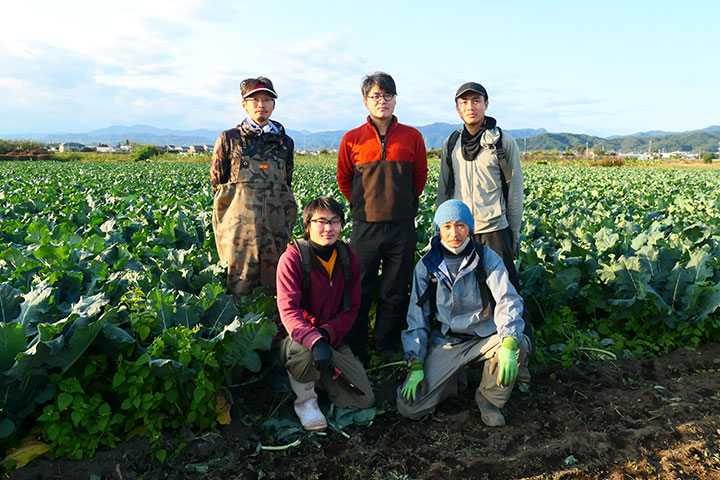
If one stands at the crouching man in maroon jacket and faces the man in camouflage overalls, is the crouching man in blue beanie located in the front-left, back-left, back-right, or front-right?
back-right

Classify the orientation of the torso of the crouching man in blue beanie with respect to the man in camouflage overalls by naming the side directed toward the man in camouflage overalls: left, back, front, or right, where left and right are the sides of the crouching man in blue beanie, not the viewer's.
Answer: right

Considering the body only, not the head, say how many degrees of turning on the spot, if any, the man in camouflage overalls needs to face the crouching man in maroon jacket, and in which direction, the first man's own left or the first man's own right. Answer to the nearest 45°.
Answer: approximately 45° to the first man's own left

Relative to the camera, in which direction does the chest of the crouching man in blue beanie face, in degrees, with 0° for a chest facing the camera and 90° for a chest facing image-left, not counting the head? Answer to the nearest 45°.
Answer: approximately 0°

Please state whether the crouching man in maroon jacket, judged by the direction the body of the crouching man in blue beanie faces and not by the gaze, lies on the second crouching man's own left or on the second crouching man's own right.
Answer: on the second crouching man's own right

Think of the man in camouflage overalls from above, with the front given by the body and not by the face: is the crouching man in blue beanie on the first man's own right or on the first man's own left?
on the first man's own left

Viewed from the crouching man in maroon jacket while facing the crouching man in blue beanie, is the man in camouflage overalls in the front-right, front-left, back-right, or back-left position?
back-left
